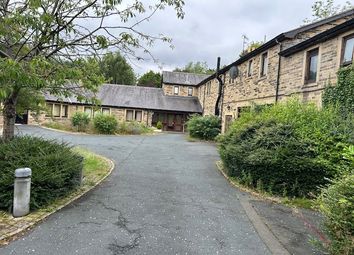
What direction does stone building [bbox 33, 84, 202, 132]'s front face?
toward the camera

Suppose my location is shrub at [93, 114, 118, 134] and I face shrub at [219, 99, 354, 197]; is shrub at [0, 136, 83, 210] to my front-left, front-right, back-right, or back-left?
front-right

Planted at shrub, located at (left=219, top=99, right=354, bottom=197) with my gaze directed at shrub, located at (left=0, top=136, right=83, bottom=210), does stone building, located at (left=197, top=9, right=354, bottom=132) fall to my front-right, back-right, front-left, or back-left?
back-right

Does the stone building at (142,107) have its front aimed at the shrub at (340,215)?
yes

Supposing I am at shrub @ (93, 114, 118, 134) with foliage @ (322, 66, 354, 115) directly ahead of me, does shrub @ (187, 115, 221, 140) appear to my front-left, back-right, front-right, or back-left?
front-left

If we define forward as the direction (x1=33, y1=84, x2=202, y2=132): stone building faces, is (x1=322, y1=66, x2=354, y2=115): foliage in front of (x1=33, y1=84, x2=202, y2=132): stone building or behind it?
in front

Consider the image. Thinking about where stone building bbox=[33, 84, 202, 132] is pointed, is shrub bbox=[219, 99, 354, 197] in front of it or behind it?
in front

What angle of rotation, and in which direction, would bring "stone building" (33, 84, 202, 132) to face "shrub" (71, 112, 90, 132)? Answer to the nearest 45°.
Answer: approximately 45° to its right
